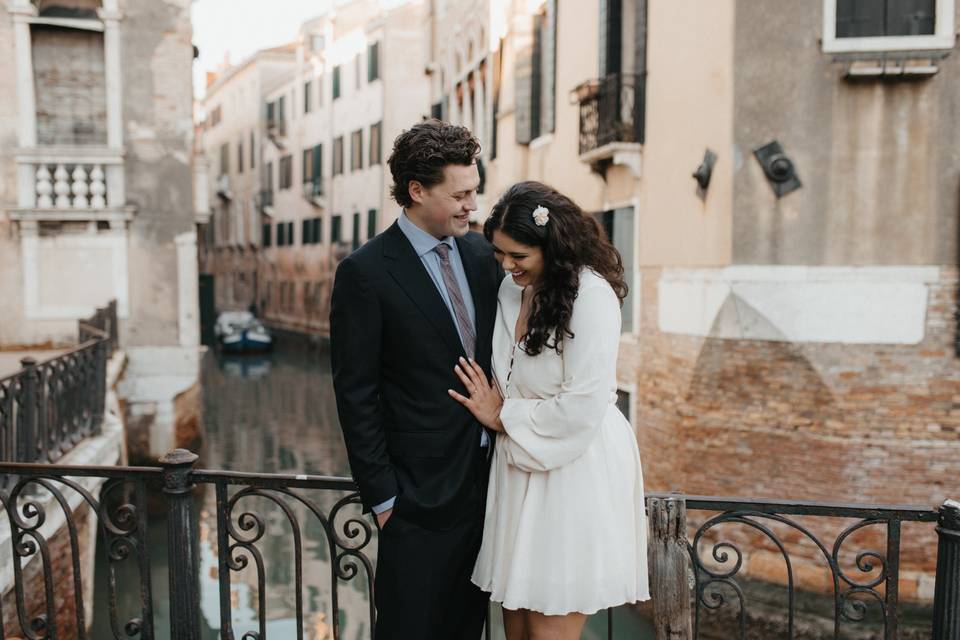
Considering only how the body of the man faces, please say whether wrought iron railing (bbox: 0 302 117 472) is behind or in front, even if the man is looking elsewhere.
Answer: behind

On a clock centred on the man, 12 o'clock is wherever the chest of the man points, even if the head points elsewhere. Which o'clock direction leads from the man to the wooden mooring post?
The wooden mooring post is roughly at 10 o'clock from the man.

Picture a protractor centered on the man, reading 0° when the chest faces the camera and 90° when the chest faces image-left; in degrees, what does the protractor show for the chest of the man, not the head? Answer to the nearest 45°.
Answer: approximately 315°

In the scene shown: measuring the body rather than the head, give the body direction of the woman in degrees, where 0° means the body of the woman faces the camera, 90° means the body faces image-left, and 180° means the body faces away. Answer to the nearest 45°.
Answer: approximately 45°
